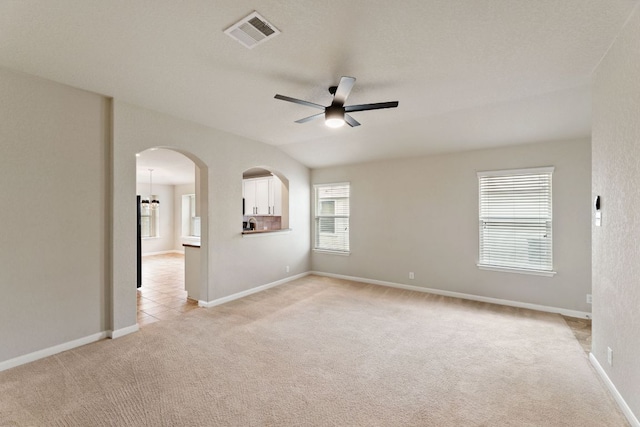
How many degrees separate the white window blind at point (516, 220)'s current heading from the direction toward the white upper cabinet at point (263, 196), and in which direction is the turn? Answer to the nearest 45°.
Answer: approximately 45° to its right

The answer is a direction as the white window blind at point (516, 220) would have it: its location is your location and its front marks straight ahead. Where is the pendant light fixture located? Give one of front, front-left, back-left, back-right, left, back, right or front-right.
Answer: front-right

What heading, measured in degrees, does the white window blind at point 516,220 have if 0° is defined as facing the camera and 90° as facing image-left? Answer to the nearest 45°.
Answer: approximately 45°

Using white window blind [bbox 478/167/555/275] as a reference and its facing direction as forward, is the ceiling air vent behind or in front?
in front

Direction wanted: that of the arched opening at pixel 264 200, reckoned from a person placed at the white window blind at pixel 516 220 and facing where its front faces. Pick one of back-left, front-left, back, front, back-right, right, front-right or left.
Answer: front-right

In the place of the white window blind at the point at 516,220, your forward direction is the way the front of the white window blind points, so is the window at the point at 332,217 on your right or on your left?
on your right

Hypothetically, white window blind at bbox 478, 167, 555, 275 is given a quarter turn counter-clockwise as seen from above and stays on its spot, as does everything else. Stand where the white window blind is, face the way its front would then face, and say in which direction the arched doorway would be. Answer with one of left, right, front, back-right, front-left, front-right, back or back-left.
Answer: back-right
